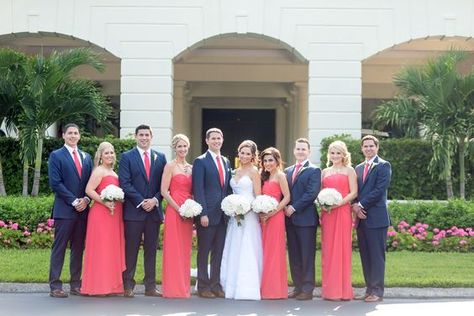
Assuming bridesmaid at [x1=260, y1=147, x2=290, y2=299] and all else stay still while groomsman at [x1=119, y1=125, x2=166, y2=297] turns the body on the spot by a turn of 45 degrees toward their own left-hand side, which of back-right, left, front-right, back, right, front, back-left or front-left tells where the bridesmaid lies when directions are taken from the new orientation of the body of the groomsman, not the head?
front-left

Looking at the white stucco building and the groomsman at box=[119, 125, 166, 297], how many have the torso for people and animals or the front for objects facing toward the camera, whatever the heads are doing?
2

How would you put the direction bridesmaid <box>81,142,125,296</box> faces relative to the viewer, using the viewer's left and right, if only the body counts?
facing the viewer and to the right of the viewer

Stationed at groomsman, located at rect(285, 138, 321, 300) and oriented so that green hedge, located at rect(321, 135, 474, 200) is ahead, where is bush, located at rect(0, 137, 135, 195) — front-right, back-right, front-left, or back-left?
front-left

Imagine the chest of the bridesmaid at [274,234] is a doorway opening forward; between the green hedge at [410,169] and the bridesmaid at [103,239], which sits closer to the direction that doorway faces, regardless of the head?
the bridesmaid

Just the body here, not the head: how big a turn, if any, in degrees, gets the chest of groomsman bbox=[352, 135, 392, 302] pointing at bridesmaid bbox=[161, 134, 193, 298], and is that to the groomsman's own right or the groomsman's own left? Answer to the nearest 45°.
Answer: approximately 45° to the groomsman's own right

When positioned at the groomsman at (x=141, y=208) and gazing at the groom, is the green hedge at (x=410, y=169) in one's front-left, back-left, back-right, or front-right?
front-left

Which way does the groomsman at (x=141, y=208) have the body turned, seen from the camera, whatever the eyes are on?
toward the camera
